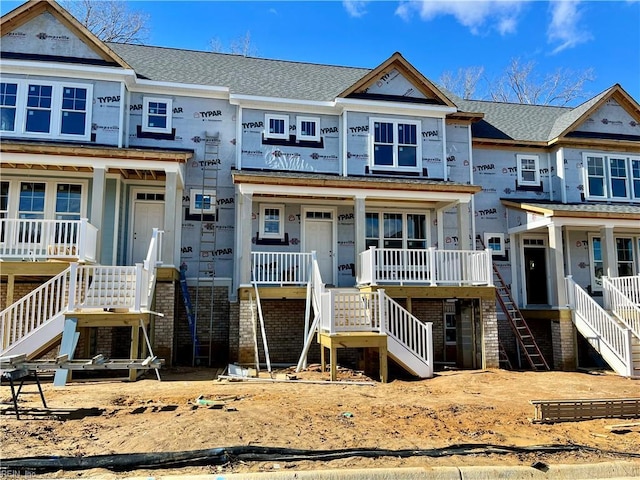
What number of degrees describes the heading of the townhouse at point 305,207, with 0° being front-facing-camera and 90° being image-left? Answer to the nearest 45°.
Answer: approximately 0°

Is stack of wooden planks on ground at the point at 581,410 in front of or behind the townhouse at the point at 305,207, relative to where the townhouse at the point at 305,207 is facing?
in front
